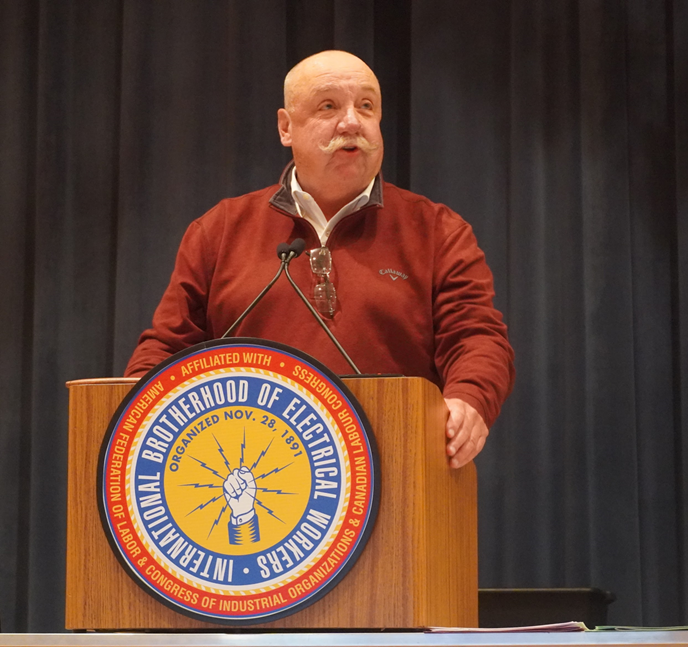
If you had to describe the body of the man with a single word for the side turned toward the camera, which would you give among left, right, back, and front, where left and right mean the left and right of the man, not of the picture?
front

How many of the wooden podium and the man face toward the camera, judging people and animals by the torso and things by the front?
2

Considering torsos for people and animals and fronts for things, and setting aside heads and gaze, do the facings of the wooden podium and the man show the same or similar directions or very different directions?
same or similar directions

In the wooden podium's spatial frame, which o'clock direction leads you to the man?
The man is roughly at 6 o'clock from the wooden podium.

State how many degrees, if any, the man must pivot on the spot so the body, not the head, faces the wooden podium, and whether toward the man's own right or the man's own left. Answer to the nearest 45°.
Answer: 0° — they already face it

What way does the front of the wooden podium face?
toward the camera

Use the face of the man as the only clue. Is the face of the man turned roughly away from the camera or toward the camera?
toward the camera
